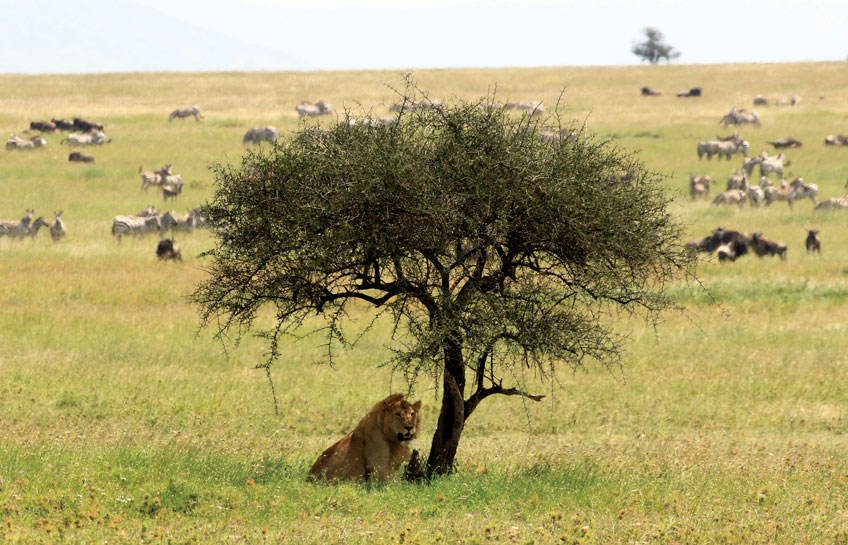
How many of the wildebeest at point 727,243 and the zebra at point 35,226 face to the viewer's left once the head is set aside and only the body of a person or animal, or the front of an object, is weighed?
1

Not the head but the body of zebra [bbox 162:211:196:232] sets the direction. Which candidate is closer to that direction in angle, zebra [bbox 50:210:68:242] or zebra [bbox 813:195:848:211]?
the zebra [bbox 813:195:848:211]

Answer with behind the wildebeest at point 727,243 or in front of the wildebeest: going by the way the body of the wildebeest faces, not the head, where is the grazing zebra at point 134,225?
in front

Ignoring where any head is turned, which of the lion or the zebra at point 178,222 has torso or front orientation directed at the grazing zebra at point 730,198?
the zebra

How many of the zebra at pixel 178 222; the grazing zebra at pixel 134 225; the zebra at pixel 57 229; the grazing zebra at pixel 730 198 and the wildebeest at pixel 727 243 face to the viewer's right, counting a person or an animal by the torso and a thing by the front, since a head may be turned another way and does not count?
2

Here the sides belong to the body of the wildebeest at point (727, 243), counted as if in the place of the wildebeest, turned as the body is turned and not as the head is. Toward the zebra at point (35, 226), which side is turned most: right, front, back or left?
front

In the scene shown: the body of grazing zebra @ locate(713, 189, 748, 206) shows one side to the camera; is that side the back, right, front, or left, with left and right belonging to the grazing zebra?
left

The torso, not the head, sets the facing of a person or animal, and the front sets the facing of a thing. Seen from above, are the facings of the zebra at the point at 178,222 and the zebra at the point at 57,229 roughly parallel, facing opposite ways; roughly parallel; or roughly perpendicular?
roughly perpendicular

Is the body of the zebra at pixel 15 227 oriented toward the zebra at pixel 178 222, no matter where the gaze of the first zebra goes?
yes

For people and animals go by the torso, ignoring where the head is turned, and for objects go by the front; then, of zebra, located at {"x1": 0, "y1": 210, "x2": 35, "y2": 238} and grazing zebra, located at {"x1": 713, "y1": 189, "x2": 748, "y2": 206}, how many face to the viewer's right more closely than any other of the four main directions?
1

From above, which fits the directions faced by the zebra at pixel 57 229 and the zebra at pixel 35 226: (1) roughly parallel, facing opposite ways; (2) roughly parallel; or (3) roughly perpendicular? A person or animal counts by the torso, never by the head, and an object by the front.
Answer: roughly perpendicular

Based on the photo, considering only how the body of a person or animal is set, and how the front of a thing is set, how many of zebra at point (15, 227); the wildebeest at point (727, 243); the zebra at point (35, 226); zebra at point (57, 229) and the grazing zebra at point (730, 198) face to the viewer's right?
2

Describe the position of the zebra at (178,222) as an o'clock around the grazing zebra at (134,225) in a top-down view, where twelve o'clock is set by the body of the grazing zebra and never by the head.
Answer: The zebra is roughly at 11 o'clock from the grazing zebra.

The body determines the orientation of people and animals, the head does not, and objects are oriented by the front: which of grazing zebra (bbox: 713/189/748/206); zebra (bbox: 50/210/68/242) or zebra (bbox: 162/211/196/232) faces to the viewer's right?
the zebra (bbox: 162/211/196/232)
